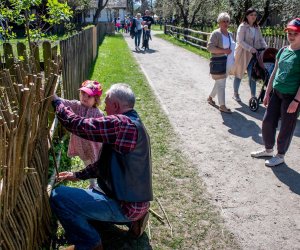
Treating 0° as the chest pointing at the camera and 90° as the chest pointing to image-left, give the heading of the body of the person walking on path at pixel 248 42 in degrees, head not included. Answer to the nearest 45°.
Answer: approximately 315°

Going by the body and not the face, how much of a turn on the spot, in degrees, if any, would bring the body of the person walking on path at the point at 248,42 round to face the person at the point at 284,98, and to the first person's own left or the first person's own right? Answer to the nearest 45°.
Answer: approximately 45° to the first person's own right

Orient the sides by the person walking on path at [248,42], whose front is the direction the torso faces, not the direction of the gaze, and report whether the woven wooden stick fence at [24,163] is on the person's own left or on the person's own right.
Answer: on the person's own right

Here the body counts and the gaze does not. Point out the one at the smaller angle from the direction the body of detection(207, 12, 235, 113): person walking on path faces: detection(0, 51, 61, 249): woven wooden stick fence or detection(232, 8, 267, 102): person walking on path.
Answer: the woven wooden stick fence

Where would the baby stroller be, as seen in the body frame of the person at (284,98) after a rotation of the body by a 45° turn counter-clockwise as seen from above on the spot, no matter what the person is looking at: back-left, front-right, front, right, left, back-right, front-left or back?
back

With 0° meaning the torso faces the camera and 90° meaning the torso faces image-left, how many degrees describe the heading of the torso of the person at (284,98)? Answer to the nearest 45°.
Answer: approximately 45°

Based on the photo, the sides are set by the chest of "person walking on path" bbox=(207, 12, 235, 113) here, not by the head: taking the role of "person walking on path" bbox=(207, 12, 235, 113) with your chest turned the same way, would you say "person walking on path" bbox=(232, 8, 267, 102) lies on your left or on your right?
on your left
